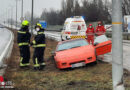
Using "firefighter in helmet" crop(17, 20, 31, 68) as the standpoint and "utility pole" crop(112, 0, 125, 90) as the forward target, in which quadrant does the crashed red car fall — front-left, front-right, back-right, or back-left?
front-left

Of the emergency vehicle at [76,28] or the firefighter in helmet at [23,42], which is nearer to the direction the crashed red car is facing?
the firefighter in helmet

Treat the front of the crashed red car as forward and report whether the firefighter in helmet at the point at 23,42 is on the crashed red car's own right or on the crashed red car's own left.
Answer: on the crashed red car's own right

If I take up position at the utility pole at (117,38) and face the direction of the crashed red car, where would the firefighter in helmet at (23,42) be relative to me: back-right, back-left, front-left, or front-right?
front-left
